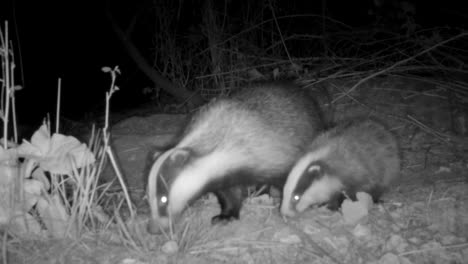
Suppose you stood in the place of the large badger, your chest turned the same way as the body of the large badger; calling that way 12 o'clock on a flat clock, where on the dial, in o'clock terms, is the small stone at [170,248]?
The small stone is roughly at 11 o'clock from the large badger.

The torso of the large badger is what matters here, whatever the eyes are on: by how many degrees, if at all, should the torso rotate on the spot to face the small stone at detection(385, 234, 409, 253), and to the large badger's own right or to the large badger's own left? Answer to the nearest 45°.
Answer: approximately 90° to the large badger's own left

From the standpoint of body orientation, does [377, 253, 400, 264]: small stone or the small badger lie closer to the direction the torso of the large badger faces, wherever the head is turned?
the small stone

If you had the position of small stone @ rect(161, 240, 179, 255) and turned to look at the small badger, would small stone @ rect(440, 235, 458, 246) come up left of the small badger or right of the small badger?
right

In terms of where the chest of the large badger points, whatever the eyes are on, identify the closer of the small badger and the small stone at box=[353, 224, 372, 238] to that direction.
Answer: the small stone

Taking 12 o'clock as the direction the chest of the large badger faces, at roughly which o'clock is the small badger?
The small badger is roughly at 7 o'clock from the large badger.

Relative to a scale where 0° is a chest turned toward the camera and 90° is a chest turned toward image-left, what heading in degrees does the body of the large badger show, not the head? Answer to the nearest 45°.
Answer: approximately 45°

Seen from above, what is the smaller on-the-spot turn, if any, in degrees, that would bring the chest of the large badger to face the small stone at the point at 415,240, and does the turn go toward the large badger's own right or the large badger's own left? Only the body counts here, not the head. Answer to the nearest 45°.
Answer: approximately 90° to the large badger's own left
